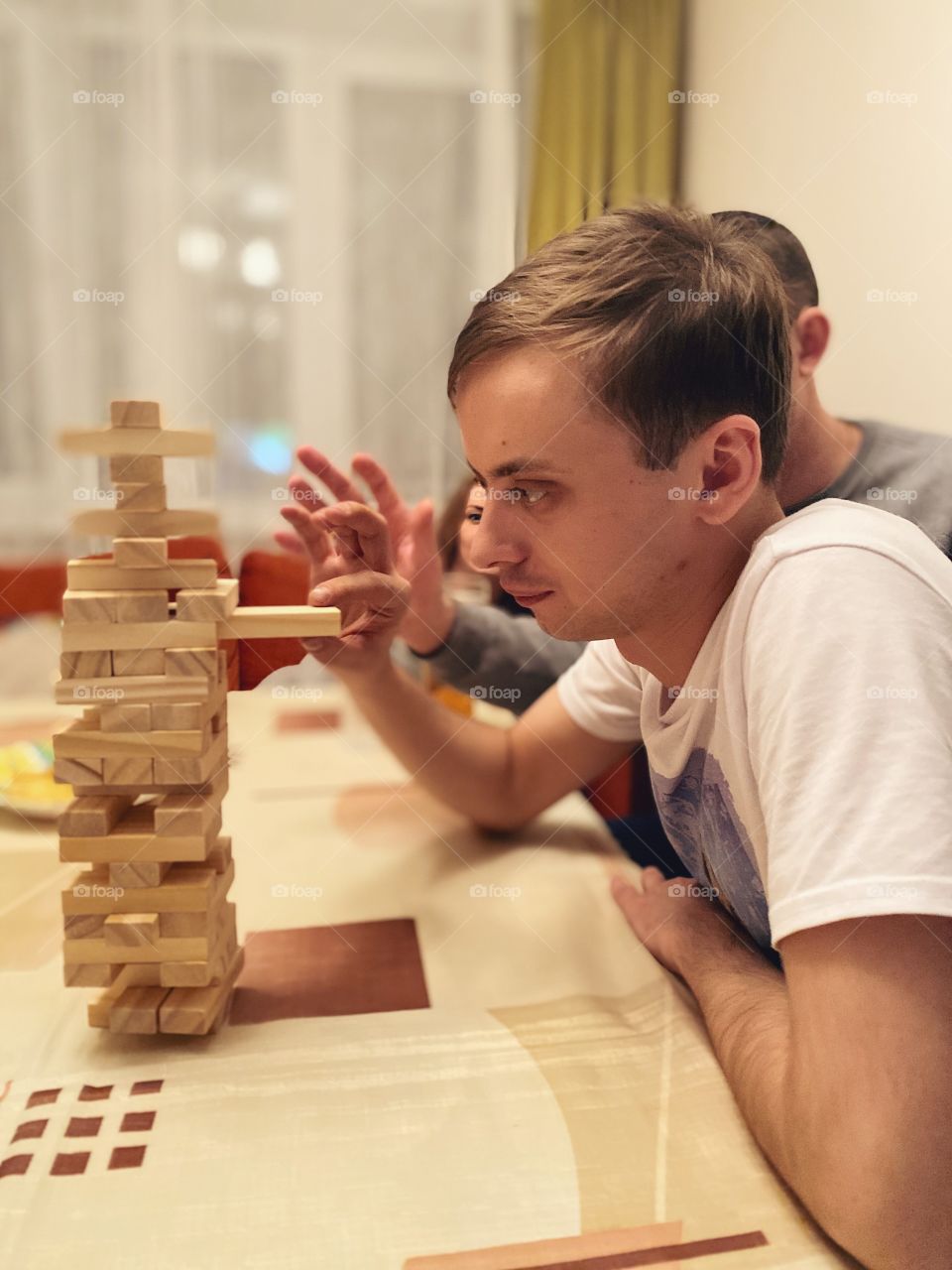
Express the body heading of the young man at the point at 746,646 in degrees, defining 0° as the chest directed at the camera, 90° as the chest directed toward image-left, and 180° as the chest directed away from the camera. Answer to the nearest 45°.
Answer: approximately 90°

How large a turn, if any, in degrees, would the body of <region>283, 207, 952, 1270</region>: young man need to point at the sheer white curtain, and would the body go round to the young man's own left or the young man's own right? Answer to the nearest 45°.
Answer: approximately 45° to the young man's own right
